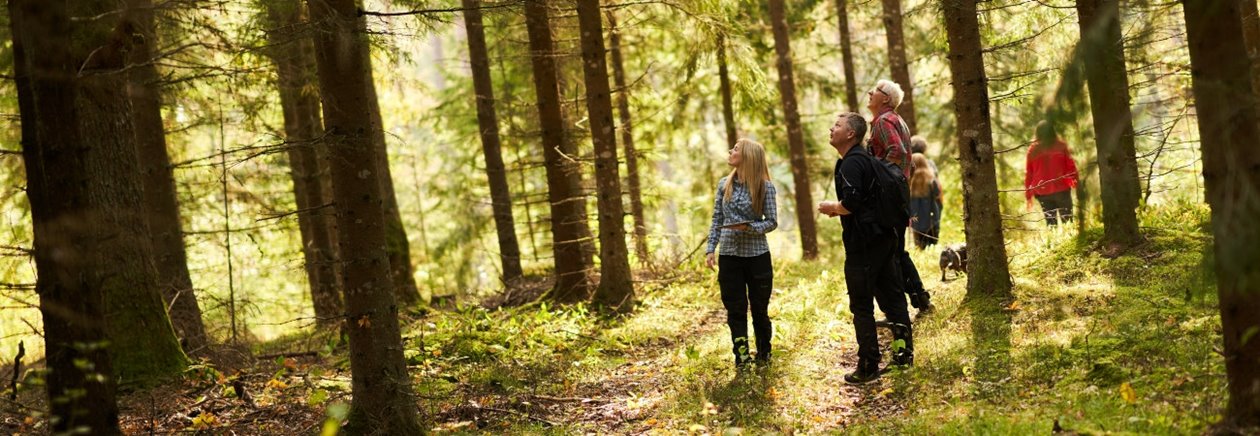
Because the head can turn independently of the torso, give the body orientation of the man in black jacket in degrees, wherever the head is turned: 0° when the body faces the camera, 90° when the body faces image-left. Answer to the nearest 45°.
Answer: approximately 90°

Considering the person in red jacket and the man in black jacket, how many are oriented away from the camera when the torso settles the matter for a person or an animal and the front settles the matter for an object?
1

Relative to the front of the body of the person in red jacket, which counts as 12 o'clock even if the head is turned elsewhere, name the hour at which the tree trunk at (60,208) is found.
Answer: The tree trunk is roughly at 7 o'clock from the person in red jacket.

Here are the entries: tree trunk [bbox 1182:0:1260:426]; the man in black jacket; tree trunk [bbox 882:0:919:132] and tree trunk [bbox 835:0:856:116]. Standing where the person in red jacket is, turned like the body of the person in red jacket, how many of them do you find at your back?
2

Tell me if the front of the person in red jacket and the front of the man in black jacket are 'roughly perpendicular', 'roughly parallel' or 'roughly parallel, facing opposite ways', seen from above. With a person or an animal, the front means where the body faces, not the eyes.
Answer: roughly perpendicular

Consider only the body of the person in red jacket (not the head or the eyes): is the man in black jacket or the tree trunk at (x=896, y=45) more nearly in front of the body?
the tree trunk

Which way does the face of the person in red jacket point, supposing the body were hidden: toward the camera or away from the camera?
away from the camera

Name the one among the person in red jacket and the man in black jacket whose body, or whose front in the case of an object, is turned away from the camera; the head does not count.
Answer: the person in red jacket

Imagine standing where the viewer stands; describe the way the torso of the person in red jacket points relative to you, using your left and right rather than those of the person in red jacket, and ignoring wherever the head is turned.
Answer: facing away from the viewer

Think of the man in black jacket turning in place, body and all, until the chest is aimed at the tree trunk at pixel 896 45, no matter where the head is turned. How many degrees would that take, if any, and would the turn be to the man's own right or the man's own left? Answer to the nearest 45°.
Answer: approximately 90° to the man's own right

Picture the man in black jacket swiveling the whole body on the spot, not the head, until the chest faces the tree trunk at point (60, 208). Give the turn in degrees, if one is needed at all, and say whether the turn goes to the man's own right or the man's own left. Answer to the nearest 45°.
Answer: approximately 45° to the man's own left

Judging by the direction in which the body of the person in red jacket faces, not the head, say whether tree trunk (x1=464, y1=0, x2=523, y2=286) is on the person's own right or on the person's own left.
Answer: on the person's own left
